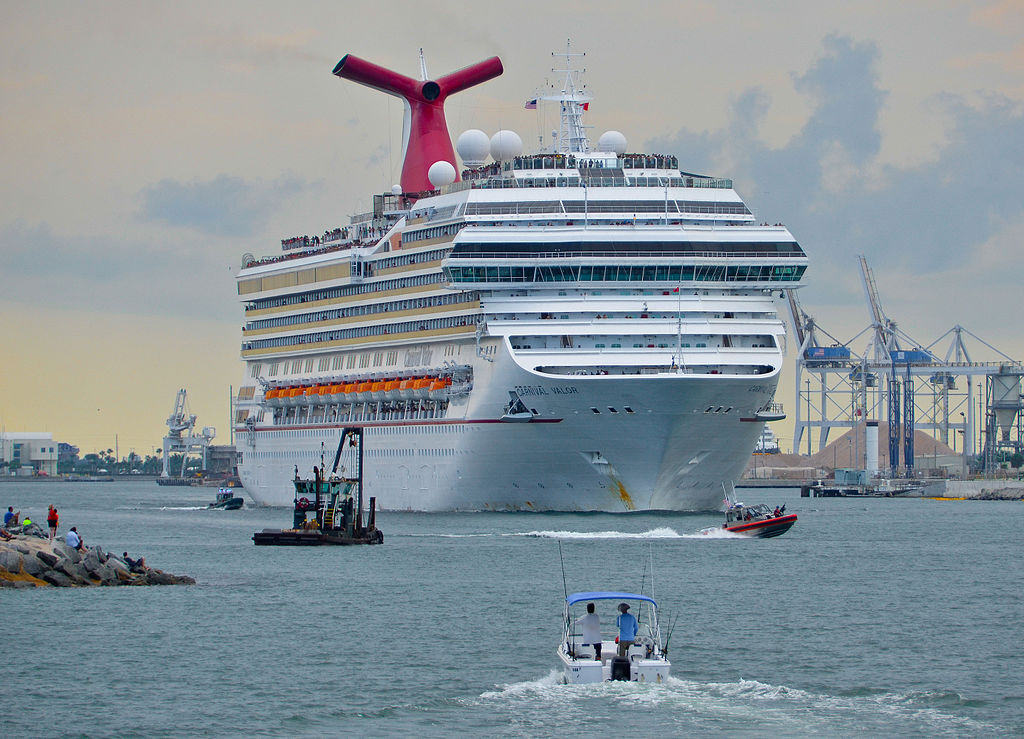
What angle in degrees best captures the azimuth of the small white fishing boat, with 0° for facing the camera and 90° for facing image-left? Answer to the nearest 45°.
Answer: approximately 180°
